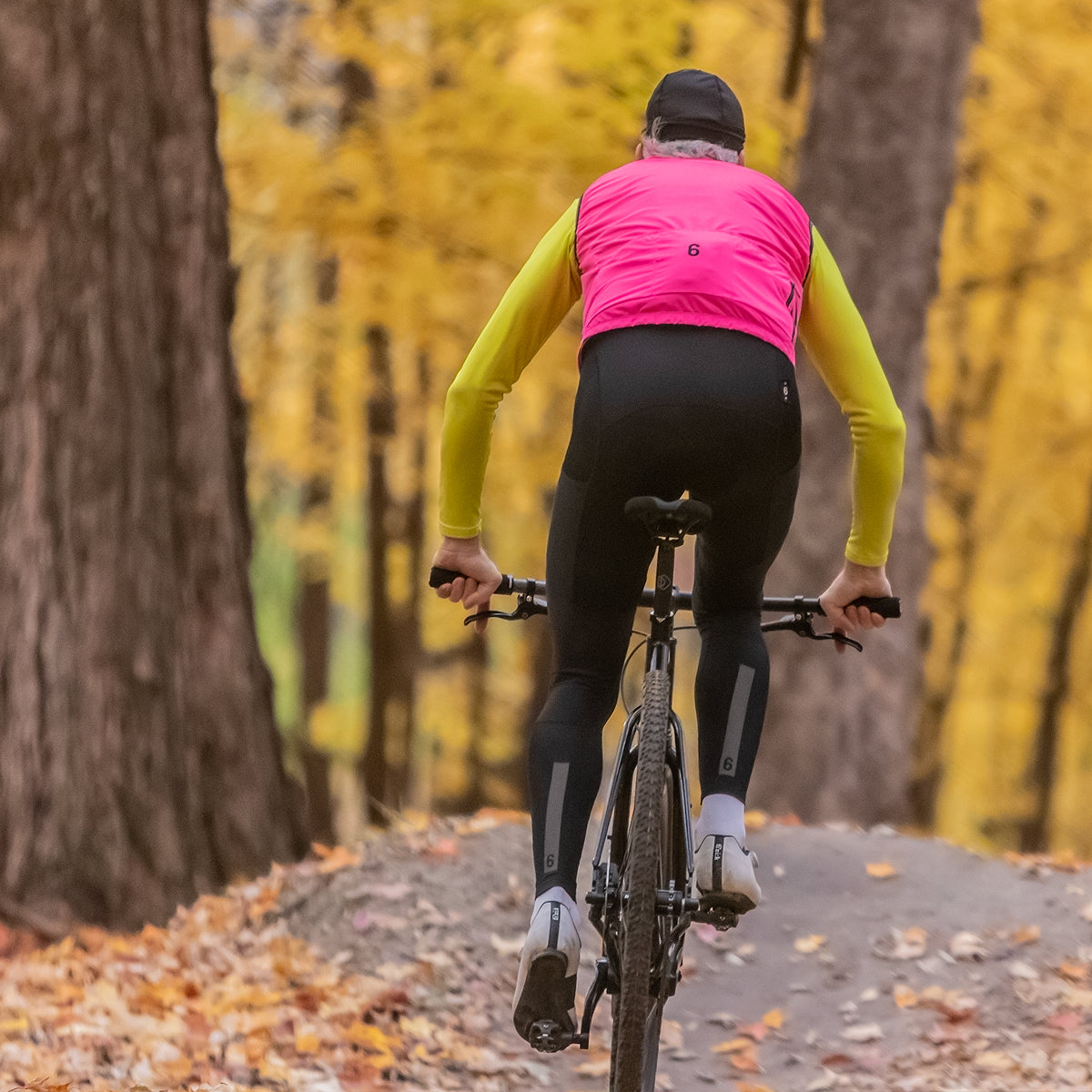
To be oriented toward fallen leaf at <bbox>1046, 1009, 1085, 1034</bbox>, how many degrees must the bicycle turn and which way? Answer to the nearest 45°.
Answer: approximately 45° to its right

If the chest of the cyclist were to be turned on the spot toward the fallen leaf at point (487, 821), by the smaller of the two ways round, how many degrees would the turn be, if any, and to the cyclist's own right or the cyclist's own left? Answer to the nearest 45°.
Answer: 0° — they already face it

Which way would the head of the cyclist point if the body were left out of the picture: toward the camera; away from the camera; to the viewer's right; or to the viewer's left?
away from the camera

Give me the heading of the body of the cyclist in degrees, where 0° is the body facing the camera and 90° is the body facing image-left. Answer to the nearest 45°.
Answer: approximately 180°

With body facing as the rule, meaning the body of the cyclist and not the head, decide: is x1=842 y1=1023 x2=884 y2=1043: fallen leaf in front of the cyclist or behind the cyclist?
in front

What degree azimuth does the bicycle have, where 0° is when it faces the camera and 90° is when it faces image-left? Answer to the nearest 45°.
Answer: approximately 180°

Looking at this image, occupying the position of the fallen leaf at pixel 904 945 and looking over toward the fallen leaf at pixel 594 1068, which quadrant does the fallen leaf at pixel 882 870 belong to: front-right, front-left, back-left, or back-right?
back-right
